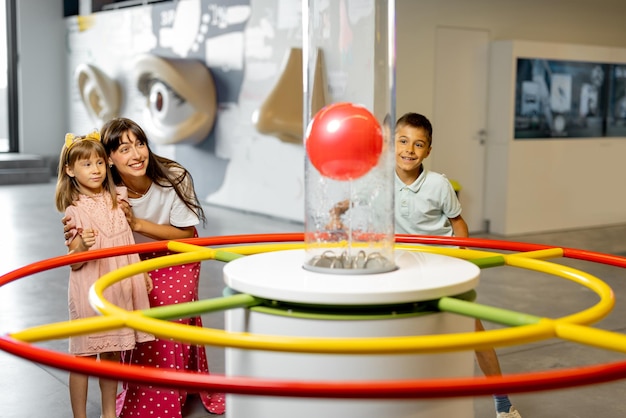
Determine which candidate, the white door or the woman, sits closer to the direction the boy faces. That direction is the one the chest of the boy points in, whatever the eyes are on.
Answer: the woman

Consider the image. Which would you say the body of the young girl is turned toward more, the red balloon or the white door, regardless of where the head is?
the red balloon

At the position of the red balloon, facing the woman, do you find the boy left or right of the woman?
right

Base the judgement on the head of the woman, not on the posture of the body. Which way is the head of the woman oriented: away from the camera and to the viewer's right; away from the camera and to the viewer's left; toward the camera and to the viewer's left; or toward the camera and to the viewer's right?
toward the camera and to the viewer's right

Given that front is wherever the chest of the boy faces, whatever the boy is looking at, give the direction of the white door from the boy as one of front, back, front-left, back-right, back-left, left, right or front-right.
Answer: back-right

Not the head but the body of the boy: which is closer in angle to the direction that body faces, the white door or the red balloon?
the red balloon

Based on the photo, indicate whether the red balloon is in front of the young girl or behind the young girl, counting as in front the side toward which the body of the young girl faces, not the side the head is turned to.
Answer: in front

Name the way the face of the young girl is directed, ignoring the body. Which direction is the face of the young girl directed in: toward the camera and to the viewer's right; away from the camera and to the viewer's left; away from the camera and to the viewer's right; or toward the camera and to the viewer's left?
toward the camera and to the viewer's right

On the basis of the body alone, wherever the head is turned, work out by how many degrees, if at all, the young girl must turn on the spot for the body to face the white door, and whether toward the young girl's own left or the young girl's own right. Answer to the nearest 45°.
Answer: approximately 90° to the young girl's own left

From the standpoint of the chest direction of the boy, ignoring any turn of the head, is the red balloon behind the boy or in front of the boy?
in front

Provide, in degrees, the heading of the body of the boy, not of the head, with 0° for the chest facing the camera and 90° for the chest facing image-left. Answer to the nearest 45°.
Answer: approximately 45°
